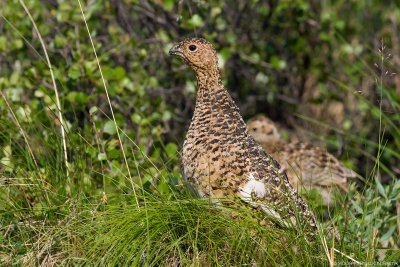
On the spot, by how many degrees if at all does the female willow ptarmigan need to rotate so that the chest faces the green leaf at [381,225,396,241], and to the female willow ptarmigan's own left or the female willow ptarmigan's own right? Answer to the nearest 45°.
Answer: approximately 180°

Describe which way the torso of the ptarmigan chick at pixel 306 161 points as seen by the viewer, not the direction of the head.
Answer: to the viewer's left

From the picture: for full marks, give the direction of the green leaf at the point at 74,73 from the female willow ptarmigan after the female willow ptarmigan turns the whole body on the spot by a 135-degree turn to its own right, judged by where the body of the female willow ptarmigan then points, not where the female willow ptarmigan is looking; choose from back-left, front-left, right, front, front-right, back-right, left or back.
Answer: left

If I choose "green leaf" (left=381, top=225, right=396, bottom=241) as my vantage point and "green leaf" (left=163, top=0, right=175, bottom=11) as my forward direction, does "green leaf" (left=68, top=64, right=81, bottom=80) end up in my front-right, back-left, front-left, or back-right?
front-left

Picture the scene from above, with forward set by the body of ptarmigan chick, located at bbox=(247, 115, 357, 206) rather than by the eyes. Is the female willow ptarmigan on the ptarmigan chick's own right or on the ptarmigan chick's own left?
on the ptarmigan chick's own left

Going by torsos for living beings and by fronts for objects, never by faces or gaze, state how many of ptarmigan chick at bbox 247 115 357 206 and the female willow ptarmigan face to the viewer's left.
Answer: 2

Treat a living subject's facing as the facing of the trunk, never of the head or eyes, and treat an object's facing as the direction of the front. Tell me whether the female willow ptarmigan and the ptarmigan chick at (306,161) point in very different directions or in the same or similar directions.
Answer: same or similar directions

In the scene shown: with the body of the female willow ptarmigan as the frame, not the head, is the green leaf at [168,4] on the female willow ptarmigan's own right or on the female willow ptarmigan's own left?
on the female willow ptarmigan's own right

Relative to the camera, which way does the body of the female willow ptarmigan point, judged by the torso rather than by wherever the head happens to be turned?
to the viewer's left
